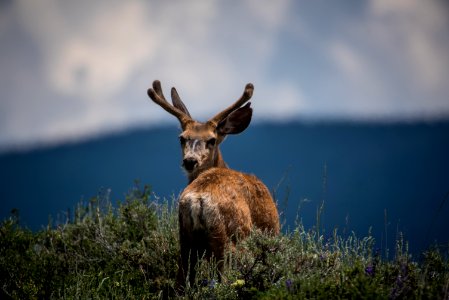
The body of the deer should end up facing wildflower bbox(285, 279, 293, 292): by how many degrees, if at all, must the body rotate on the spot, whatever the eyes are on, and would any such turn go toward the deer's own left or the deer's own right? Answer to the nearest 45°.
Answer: approximately 90° to the deer's own right

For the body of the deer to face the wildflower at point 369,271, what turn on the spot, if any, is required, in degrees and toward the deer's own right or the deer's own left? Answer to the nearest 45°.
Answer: approximately 90° to the deer's own right

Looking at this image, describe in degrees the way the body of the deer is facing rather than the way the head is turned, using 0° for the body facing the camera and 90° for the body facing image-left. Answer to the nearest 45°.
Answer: approximately 225°
